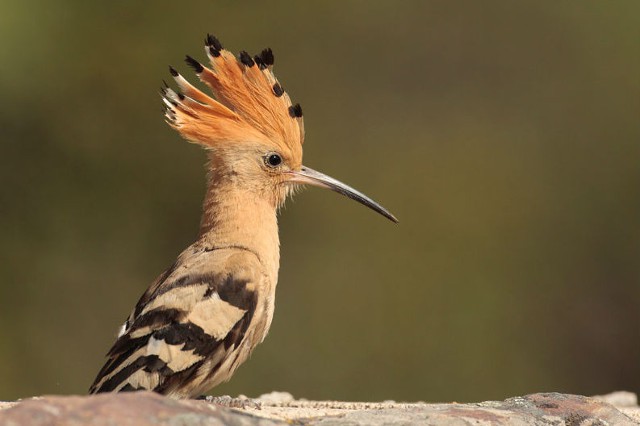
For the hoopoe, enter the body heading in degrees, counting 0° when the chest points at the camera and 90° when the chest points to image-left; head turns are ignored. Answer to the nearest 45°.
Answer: approximately 270°
